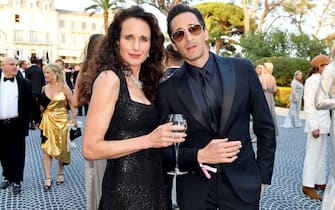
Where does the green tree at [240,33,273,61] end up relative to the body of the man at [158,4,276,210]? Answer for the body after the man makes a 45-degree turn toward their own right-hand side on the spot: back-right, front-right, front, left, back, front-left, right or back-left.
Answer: back-right

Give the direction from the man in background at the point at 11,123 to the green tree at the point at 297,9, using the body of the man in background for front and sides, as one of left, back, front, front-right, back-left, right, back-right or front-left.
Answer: back-left

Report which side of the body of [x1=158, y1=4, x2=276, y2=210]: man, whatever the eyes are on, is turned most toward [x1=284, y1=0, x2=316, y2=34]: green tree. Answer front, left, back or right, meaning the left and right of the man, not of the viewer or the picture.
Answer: back

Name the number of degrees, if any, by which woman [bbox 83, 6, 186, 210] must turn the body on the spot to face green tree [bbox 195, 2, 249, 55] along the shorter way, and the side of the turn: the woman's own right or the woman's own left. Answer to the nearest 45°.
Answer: approximately 135° to the woman's own left

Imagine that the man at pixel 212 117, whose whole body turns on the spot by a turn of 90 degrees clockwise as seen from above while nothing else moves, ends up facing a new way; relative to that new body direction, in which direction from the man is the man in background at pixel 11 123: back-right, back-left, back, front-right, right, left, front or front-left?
front-right

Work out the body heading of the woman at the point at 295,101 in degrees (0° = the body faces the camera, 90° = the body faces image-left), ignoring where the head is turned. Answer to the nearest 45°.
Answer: approximately 315°

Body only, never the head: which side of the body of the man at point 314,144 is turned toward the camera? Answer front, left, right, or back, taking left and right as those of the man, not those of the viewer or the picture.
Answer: right
